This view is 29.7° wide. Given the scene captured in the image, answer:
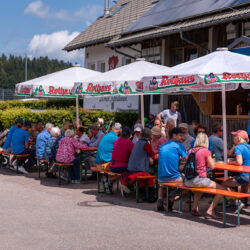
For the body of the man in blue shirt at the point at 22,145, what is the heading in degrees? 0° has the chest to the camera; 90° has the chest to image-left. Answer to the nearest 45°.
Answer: approximately 225°

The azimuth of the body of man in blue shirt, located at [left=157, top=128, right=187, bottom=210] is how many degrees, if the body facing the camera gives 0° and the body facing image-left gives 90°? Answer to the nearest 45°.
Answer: approximately 225°

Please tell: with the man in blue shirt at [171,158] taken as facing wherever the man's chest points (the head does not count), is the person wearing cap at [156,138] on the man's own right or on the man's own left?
on the man's own left

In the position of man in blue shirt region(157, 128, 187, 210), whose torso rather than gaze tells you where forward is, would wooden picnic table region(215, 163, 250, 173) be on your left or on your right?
on your right

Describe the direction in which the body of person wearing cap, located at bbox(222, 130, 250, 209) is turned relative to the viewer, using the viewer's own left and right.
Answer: facing to the left of the viewer
